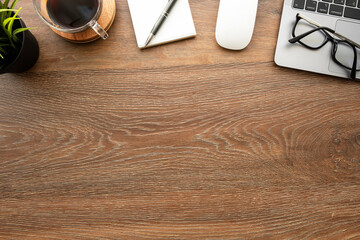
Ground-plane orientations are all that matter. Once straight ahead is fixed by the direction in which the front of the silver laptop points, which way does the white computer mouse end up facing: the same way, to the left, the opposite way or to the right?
the opposite way

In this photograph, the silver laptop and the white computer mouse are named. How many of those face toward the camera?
1

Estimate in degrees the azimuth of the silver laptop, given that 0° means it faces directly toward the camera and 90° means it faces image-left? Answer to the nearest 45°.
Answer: approximately 0°

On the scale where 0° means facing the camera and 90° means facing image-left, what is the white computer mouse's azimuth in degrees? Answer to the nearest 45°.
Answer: approximately 180°
